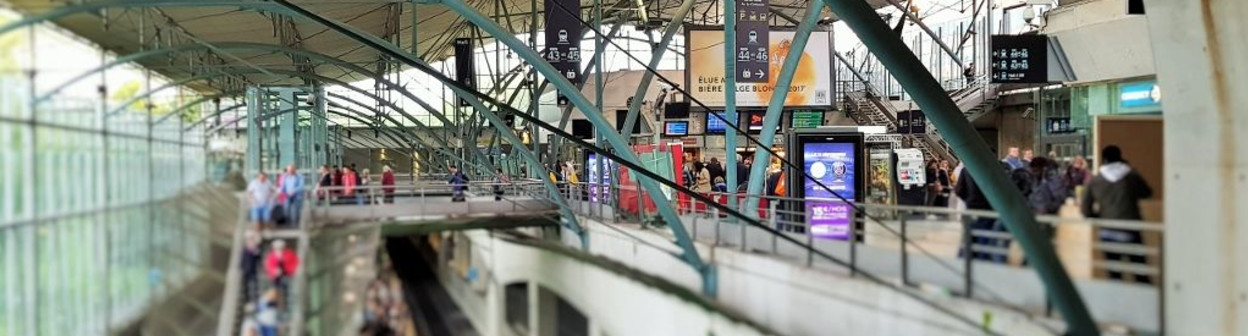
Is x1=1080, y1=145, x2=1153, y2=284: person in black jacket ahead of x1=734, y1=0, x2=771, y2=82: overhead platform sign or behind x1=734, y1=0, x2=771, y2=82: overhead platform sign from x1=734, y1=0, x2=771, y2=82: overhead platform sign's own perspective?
ahead

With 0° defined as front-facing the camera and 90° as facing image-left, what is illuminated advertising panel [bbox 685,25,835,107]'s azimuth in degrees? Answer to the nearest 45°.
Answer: approximately 0°

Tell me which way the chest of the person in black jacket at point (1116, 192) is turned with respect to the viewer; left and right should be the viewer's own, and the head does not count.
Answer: facing away from the viewer

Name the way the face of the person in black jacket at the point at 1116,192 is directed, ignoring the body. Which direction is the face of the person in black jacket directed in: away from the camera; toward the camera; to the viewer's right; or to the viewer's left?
away from the camera

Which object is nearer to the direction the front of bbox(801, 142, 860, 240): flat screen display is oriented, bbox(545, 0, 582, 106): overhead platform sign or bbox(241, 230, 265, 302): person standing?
the person standing
